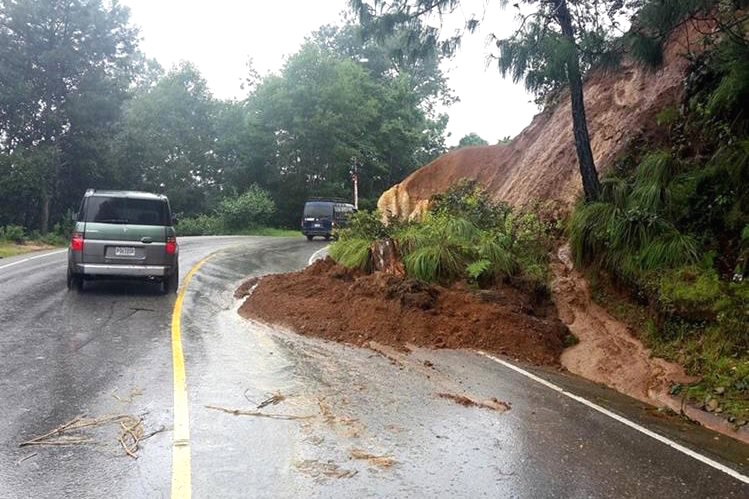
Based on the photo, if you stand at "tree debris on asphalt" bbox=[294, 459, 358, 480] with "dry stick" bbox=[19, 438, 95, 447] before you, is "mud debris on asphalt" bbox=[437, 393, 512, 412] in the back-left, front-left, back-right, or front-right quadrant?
back-right

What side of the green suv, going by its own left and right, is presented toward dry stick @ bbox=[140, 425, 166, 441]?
back

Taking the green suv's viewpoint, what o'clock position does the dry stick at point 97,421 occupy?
The dry stick is roughly at 6 o'clock from the green suv.

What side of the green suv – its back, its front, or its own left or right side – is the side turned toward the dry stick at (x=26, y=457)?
back

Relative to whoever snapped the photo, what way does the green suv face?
facing away from the viewer

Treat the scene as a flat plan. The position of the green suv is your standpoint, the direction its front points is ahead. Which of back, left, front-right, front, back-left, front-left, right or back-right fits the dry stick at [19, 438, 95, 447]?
back

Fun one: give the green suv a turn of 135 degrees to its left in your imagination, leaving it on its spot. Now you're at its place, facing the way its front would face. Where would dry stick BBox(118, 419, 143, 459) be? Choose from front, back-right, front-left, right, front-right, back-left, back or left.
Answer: front-left

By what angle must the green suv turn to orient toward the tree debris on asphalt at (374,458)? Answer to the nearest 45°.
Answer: approximately 180°

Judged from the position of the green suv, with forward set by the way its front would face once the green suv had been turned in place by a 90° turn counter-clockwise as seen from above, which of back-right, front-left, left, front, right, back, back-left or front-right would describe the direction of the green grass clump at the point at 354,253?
back

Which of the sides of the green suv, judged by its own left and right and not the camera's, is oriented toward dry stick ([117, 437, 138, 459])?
back

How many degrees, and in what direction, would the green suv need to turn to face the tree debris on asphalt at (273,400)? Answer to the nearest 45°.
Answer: approximately 180°
